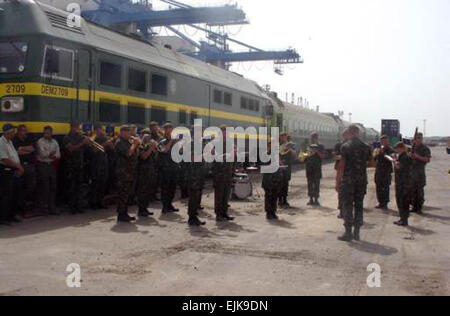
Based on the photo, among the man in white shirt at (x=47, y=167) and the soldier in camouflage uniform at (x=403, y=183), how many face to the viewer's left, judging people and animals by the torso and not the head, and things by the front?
1

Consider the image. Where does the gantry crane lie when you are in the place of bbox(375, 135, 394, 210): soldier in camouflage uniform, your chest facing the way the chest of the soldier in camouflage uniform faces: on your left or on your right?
on your right

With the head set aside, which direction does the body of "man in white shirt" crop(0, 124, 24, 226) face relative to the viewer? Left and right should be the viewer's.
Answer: facing to the right of the viewer

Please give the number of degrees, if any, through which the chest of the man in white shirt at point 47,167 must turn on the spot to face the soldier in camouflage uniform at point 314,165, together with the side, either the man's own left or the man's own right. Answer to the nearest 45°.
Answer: approximately 45° to the man's own left

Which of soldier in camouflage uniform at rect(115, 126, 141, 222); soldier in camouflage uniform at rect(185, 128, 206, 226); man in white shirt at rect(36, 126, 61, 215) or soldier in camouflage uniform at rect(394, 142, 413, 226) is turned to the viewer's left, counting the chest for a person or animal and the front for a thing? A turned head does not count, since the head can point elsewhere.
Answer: soldier in camouflage uniform at rect(394, 142, 413, 226)

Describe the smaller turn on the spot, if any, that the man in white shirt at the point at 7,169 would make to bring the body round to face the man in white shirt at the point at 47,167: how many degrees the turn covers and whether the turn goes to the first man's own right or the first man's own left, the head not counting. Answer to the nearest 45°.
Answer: approximately 45° to the first man's own left

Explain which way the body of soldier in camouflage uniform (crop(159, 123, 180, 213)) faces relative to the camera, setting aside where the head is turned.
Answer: to the viewer's right

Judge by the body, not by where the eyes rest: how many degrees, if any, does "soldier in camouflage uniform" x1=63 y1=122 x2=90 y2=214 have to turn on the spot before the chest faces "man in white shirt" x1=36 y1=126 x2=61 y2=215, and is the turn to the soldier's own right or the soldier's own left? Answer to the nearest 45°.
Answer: approximately 90° to the soldier's own right

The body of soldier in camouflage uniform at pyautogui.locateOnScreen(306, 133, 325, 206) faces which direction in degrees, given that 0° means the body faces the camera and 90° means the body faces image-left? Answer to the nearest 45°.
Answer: approximately 0°

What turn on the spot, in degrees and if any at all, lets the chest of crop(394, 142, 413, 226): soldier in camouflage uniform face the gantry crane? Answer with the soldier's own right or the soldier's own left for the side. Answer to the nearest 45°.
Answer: approximately 45° to the soldier's own right
